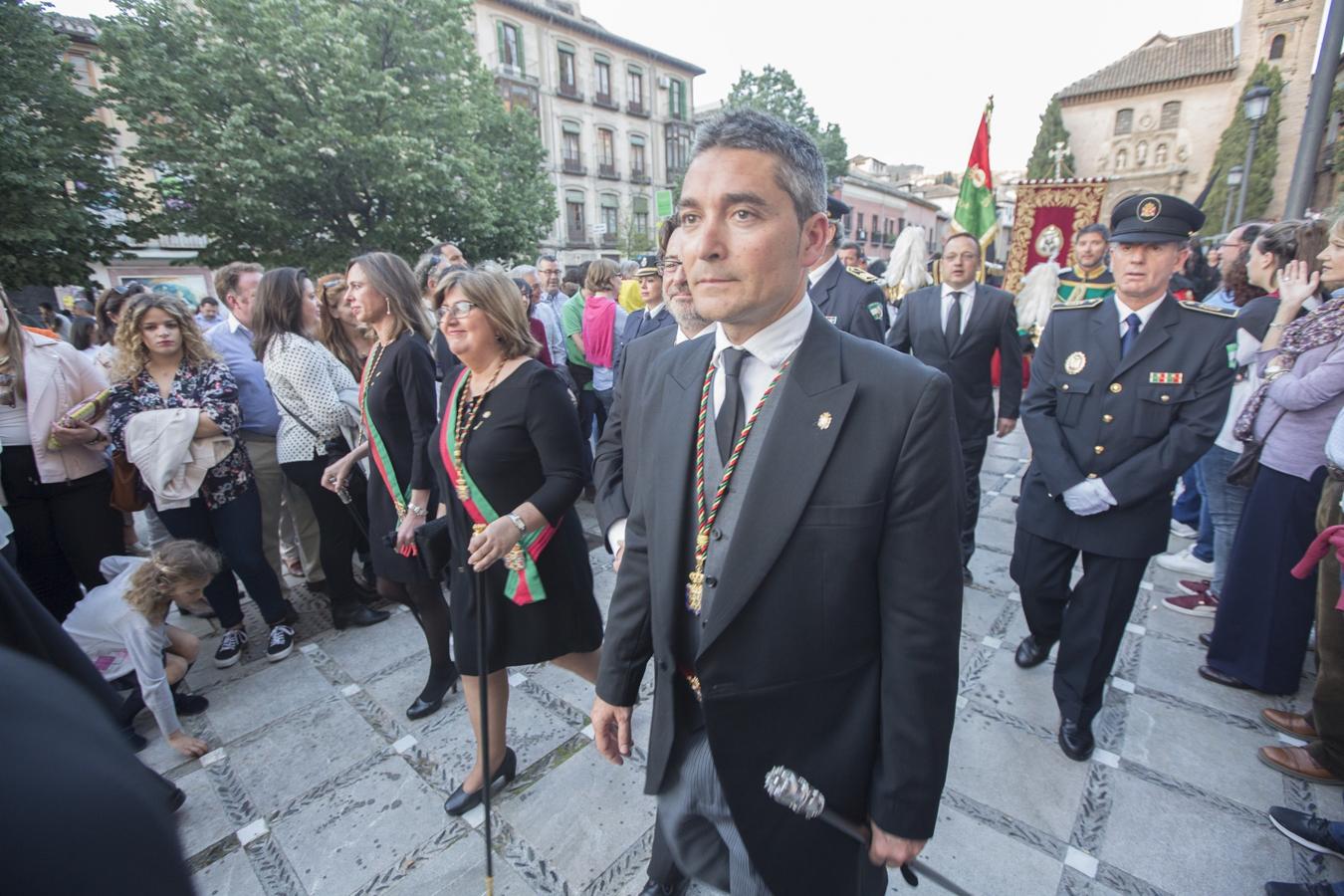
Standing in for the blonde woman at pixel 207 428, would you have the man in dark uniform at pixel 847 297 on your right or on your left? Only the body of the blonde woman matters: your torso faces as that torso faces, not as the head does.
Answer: on your left

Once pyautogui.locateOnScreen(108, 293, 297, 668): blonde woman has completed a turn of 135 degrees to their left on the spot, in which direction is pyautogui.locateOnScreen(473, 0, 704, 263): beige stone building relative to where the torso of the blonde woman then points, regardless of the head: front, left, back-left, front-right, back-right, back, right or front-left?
front

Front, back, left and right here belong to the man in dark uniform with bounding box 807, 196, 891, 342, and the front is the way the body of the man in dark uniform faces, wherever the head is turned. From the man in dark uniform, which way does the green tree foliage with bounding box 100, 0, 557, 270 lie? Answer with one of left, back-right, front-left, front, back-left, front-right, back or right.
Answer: right

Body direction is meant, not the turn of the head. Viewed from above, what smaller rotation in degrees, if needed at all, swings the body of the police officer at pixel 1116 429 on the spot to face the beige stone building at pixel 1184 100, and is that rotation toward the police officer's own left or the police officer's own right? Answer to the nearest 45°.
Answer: approximately 180°

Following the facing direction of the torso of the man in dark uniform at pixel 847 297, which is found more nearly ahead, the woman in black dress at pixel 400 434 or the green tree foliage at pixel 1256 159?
the woman in black dress

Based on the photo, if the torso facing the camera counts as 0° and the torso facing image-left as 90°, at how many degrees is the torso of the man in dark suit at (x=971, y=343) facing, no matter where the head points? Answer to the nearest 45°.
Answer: approximately 0°

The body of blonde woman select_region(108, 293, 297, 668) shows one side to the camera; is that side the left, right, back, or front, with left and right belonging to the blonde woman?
front

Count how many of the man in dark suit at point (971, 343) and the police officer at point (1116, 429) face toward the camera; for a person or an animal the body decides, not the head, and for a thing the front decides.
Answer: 2

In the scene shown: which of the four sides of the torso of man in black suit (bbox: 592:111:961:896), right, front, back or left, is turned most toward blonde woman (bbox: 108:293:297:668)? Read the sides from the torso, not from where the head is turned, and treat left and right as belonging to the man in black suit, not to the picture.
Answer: right

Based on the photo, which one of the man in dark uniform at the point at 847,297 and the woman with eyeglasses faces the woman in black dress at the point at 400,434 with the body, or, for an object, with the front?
the man in dark uniform

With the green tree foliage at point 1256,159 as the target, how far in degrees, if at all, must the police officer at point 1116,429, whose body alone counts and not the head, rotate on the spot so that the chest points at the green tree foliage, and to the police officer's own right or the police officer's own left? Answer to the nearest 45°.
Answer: approximately 180°

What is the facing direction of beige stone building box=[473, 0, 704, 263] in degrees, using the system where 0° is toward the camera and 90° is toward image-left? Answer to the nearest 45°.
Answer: approximately 315°

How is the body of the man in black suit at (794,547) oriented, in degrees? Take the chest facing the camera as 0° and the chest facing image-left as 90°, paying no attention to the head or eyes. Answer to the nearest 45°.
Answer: approximately 45°

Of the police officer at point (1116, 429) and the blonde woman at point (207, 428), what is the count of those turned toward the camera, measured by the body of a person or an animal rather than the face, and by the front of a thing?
2

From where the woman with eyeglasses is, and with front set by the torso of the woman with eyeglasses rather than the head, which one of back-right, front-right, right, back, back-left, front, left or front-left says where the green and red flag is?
back
